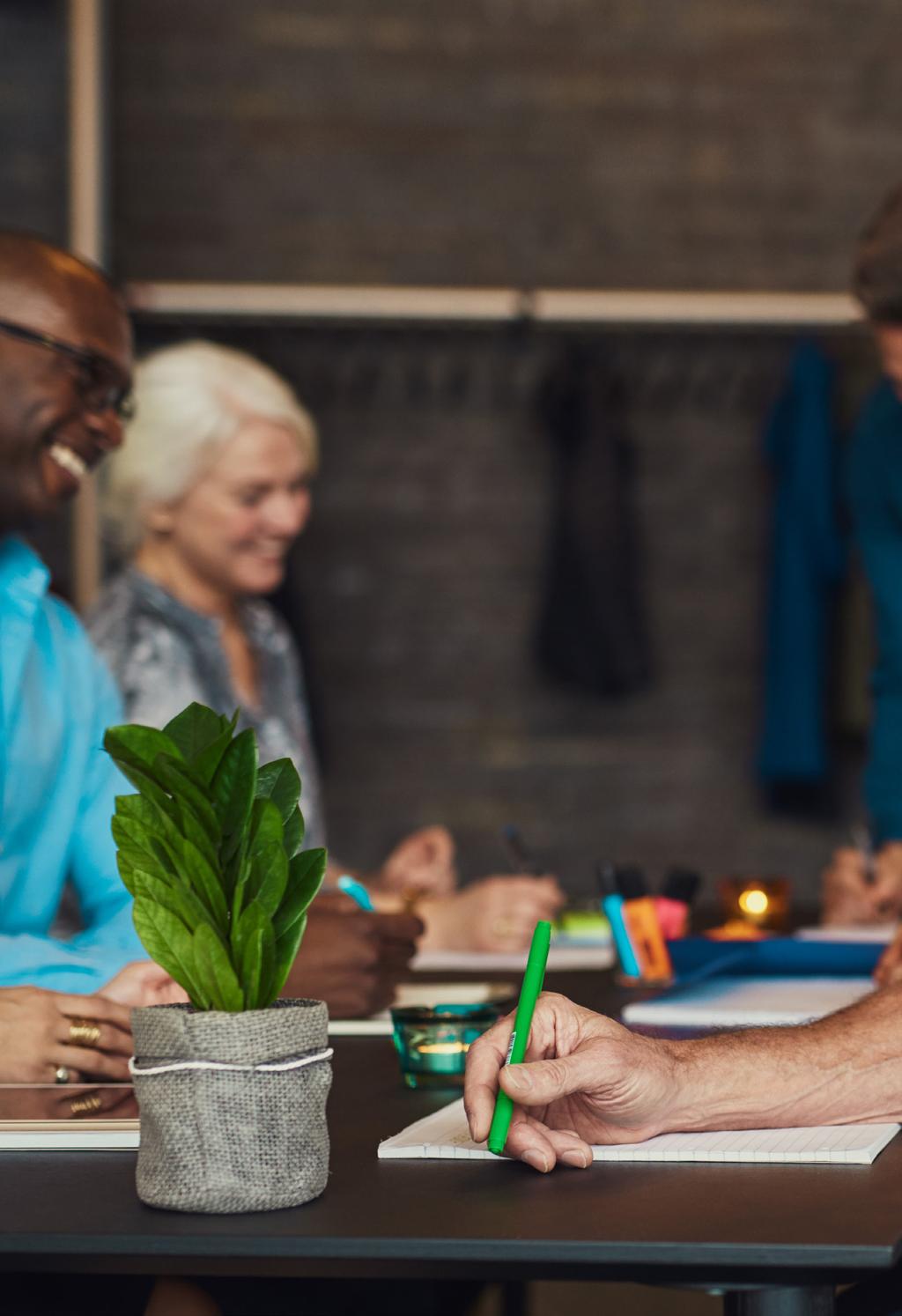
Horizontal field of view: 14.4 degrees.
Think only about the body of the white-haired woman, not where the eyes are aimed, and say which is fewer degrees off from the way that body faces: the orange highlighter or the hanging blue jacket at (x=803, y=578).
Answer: the orange highlighter

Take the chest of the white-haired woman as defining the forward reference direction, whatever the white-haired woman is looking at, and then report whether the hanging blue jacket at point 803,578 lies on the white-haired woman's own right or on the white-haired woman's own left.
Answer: on the white-haired woman's own left

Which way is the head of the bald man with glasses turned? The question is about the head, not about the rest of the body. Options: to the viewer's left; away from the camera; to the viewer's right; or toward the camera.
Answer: to the viewer's right

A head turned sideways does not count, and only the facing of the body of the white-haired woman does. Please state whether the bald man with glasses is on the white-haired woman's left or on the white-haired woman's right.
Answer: on the white-haired woman's right

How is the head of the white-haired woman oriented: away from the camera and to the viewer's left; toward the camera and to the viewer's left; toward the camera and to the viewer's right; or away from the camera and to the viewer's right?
toward the camera and to the viewer's right

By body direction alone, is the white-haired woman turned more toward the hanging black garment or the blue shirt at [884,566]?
the blue shirt

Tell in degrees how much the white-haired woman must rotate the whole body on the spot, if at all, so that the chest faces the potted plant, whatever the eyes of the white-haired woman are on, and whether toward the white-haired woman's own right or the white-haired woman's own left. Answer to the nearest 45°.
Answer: approximately 45° to the white-haired woman's own right

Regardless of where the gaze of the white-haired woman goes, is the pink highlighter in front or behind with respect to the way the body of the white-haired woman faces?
in front

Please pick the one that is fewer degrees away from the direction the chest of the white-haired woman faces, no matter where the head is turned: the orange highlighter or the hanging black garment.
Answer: the orange highlighter

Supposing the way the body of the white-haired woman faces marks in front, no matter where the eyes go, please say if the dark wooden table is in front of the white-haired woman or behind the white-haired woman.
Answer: in front

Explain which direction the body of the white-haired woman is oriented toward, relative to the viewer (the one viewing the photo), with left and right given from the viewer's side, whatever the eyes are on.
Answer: facing the viewer and to the right of the viewer

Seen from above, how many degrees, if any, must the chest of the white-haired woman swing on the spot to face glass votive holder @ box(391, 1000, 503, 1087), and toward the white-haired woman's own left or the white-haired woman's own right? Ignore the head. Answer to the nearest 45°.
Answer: approximately 45° to the white-haired woman's own right
